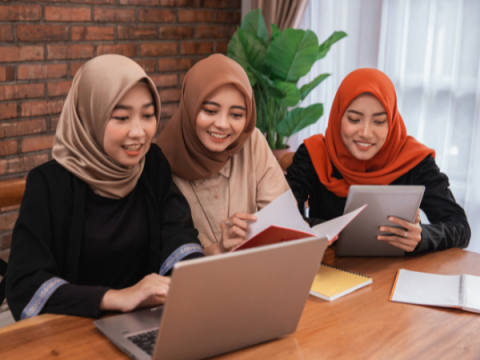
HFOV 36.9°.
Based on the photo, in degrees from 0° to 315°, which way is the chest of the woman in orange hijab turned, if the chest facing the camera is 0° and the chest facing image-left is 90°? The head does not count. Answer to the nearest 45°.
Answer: approximately 0°

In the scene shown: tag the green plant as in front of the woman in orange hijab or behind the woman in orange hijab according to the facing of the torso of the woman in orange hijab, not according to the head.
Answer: behind

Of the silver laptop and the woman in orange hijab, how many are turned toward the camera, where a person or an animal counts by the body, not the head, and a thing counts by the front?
1

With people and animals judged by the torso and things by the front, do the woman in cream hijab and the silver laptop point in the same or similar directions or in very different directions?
very different directions

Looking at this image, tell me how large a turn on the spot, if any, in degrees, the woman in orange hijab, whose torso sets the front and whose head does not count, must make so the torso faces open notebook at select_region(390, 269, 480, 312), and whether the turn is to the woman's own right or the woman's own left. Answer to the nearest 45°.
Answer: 0° — they already face it

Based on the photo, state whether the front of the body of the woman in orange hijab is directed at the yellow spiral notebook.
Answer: yes

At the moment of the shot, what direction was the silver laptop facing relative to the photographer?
facing away from the viewer and to the left of the viewer

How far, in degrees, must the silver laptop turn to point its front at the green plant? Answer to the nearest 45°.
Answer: approximately 45° to its right
